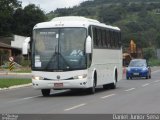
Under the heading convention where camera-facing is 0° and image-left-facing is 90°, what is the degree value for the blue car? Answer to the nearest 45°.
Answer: approximately 0°

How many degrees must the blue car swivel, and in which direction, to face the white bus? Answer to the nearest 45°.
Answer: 0° — it already faces it
